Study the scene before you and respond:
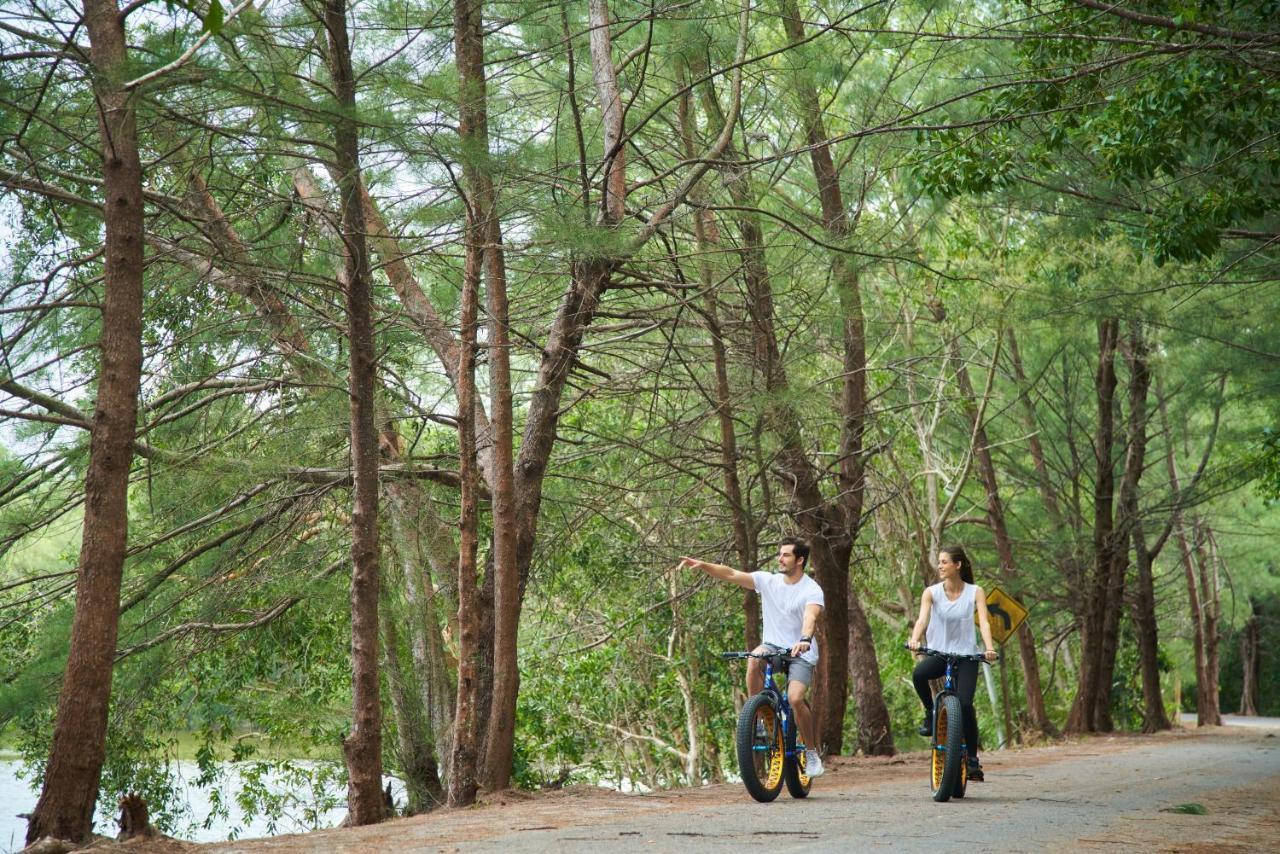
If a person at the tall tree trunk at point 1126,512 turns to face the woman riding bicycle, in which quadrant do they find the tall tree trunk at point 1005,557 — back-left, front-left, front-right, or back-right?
front-right

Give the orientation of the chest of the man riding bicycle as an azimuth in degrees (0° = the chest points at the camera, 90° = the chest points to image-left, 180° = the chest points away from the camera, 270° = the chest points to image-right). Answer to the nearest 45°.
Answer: approximately 45°

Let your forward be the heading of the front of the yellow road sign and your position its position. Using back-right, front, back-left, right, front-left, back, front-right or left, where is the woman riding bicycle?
front

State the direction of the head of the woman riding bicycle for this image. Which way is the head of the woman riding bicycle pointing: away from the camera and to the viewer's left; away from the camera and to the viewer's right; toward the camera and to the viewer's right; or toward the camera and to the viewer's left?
toward the camera and to the viewer's left

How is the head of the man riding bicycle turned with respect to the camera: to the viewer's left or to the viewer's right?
to the viewer's left

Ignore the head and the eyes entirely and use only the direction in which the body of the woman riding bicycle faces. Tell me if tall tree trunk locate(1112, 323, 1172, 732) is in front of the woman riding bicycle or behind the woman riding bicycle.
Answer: behind

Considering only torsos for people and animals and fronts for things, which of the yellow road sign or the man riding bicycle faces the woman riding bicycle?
the yellow road sign

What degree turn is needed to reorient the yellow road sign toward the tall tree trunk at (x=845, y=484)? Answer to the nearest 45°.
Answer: approximately 45° to its right

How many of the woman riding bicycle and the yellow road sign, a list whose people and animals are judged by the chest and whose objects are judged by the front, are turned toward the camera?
2

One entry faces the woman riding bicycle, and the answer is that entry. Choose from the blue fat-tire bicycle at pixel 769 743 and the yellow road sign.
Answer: the yellow road sign

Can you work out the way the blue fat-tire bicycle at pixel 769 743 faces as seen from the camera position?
facing the viewer and to the left of the viewer

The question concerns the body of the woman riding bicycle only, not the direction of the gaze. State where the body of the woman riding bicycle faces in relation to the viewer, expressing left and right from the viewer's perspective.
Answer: facing the viewer

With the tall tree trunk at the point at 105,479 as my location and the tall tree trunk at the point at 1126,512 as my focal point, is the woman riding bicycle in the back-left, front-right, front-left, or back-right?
front-right

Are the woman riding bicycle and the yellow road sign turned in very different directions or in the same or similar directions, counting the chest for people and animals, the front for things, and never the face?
same or similar directions

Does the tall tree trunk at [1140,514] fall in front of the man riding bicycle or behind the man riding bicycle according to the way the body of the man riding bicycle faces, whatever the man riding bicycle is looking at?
behind

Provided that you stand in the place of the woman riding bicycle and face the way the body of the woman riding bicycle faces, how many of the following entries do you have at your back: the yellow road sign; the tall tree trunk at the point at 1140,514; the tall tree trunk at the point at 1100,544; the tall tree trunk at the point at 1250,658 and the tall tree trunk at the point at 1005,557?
5
